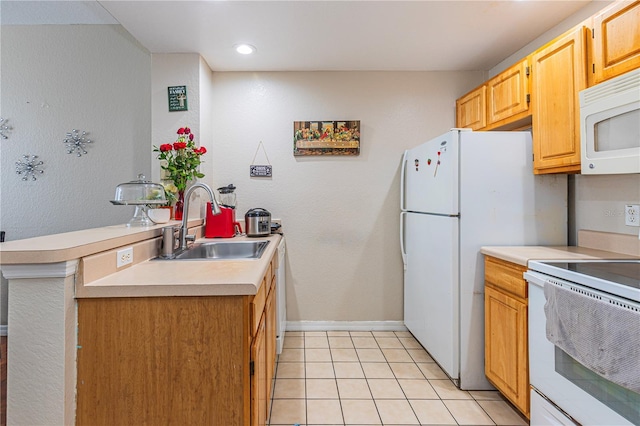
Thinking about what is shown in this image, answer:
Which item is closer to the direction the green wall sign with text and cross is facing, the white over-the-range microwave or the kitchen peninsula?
the kitchen peninsula

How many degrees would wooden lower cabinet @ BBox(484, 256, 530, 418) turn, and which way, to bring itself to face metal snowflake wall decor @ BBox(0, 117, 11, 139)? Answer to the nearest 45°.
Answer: approximately 45° to its right

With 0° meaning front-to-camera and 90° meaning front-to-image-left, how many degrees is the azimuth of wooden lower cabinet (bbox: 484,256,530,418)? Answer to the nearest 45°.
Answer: approximately 45°

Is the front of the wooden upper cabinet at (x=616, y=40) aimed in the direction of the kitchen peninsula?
yes

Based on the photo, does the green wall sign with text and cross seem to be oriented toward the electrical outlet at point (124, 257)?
yes

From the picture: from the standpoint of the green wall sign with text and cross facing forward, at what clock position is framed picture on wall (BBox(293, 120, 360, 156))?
The framed picture on wall is roughly at 9 o'clock from the green wall sign with text and cross.

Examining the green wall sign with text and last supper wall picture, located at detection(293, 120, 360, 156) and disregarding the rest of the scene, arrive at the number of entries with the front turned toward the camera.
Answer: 2

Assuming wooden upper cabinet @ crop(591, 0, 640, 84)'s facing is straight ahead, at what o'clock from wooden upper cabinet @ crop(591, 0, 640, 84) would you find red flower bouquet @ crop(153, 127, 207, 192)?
The red flower bouquet is roughly at 1 o'clock from the wooden upper cabinet.

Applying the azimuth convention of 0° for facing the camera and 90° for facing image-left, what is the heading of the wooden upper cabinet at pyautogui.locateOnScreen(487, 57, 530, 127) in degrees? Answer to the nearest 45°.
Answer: approximately 45°
